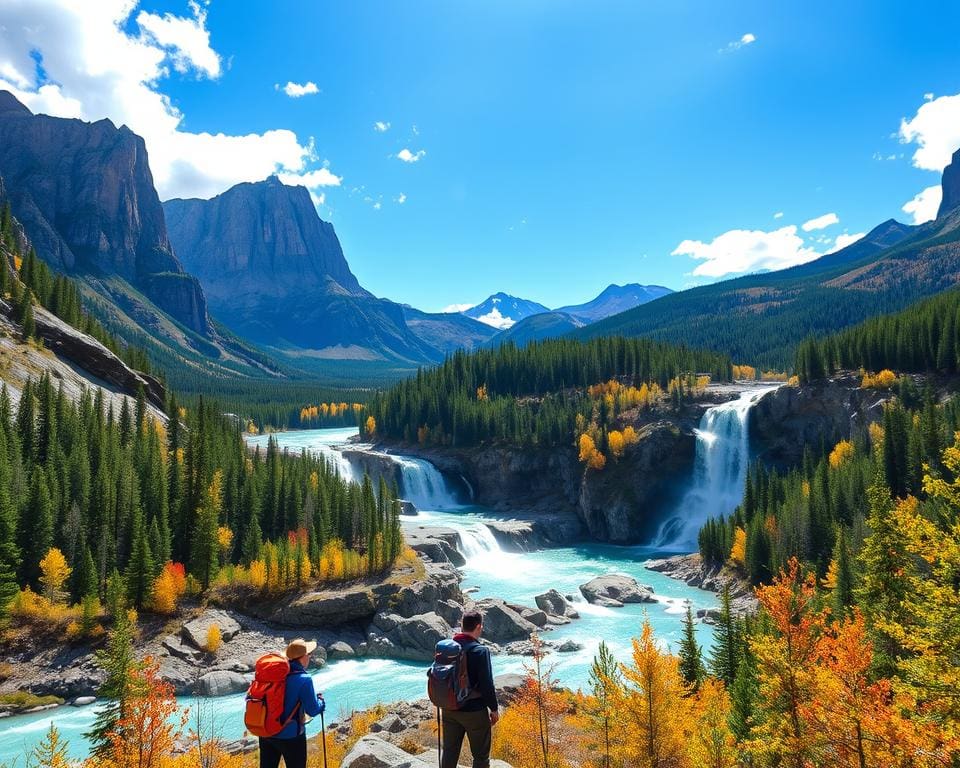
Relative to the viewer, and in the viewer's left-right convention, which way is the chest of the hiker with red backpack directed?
facing away from the viewer and to the right of the viewer

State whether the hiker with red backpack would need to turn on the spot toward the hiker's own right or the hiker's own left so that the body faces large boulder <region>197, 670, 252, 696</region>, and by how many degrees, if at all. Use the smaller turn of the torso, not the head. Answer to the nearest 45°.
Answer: approximately 45° to the hiker's own left

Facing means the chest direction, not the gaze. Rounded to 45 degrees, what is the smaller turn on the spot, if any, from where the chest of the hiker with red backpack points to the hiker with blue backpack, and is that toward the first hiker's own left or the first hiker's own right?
approximately 45° to the first hiker's own right

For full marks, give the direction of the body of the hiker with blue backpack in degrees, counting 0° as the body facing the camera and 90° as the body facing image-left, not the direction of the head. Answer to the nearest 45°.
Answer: approximately 225°
